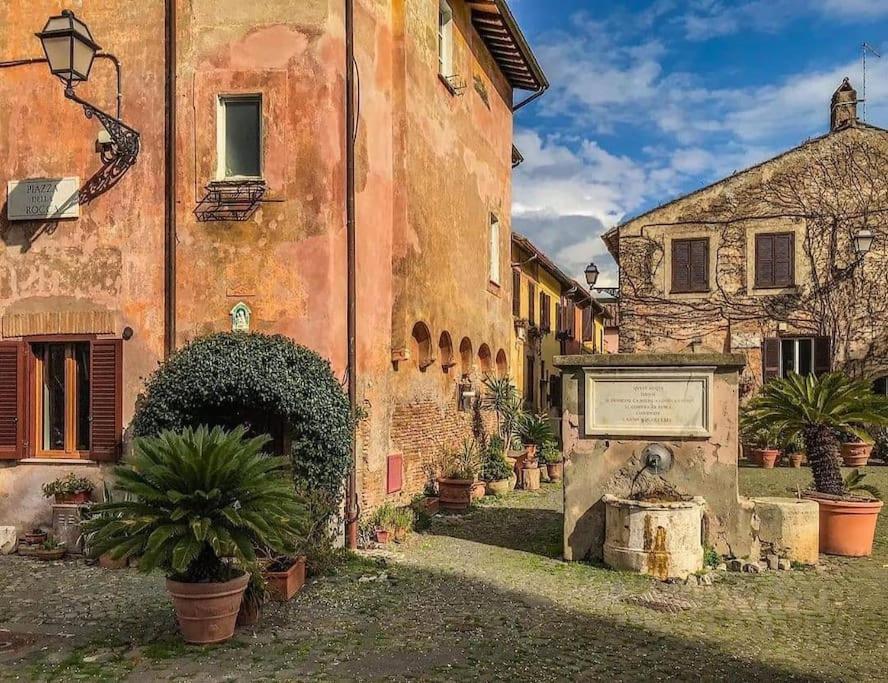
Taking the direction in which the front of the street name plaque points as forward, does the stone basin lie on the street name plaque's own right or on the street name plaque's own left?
on the street name plaque's own left

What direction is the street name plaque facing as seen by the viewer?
toward the camera

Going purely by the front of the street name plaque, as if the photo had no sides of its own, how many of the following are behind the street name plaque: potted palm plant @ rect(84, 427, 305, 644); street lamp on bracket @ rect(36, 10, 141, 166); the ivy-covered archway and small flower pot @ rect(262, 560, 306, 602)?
0

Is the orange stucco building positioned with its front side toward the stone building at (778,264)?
no

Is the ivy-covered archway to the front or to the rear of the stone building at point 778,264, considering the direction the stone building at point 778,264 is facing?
to the front

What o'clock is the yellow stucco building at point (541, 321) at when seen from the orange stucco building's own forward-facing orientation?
The yellow stucco building is roughly at 7 o'clock from the orange stucco building.

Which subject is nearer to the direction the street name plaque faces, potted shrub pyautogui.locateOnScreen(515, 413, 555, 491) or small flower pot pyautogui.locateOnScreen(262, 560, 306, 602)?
the small flower pot

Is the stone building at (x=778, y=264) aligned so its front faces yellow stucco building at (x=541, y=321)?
no

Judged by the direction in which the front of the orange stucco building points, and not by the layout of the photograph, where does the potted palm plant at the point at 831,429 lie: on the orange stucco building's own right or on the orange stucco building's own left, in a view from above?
on the orange stucco building's own left

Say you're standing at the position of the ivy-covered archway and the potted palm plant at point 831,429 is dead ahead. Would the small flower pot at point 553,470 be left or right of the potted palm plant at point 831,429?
left

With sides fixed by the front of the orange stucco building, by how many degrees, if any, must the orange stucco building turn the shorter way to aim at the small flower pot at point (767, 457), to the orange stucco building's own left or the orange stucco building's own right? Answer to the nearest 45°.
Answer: approximately 135° to the orange stucco building's own left

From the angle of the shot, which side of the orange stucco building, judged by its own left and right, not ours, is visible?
front

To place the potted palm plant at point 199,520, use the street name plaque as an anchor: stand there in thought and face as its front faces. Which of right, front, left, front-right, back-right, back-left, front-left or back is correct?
front

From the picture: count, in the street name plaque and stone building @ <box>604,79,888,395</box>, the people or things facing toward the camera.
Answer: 2

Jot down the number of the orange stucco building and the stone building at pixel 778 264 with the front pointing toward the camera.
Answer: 2

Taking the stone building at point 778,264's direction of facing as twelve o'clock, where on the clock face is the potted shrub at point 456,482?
The potted shrub is roughly at 1 o'clock from the stone building.
